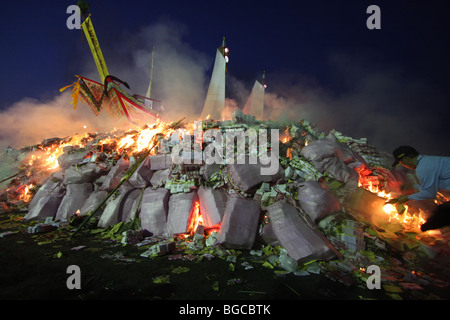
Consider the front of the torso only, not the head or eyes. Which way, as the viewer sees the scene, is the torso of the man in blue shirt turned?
to the viewer's left
